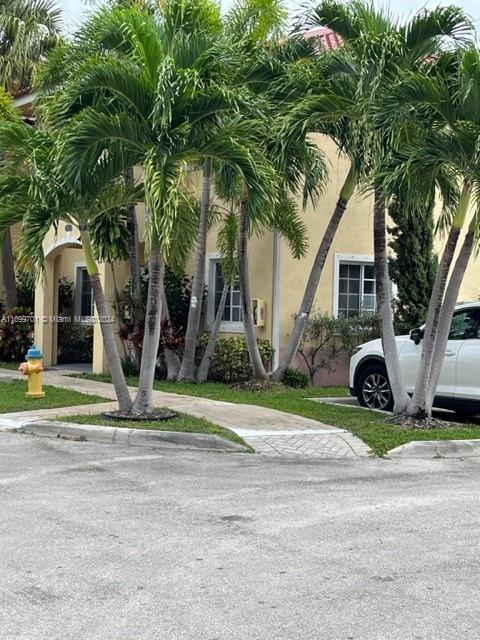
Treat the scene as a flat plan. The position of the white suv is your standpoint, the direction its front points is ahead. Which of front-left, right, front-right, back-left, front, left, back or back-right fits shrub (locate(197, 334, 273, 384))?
front-right

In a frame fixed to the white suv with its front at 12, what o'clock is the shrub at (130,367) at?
The shrub is roughly at 1 o'clock from the white suv.

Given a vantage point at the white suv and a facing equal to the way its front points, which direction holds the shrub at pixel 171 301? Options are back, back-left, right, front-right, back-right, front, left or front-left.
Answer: front-right

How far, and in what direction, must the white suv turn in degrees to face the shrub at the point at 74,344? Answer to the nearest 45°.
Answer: approximately 45° to its right

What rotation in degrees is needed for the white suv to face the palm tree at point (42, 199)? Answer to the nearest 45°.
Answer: approximately 45° to its left

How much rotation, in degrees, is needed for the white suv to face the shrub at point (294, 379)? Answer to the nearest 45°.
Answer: approximately 45° to its right

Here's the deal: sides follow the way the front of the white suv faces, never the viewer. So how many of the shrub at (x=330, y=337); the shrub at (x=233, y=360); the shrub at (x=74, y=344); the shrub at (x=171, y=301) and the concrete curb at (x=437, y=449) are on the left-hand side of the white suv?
1

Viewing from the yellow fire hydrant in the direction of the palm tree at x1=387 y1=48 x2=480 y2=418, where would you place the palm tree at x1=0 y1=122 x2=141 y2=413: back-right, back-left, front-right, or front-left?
front-right

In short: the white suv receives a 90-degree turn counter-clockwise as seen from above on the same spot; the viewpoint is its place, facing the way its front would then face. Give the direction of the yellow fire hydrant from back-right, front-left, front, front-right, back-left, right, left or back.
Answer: right

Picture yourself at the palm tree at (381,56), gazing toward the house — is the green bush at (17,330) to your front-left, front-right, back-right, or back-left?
front-left

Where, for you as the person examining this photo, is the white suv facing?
facing to the left of the viewer

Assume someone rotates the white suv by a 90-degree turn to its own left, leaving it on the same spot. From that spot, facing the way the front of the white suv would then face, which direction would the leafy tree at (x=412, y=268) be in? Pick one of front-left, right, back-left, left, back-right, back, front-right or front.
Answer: back
